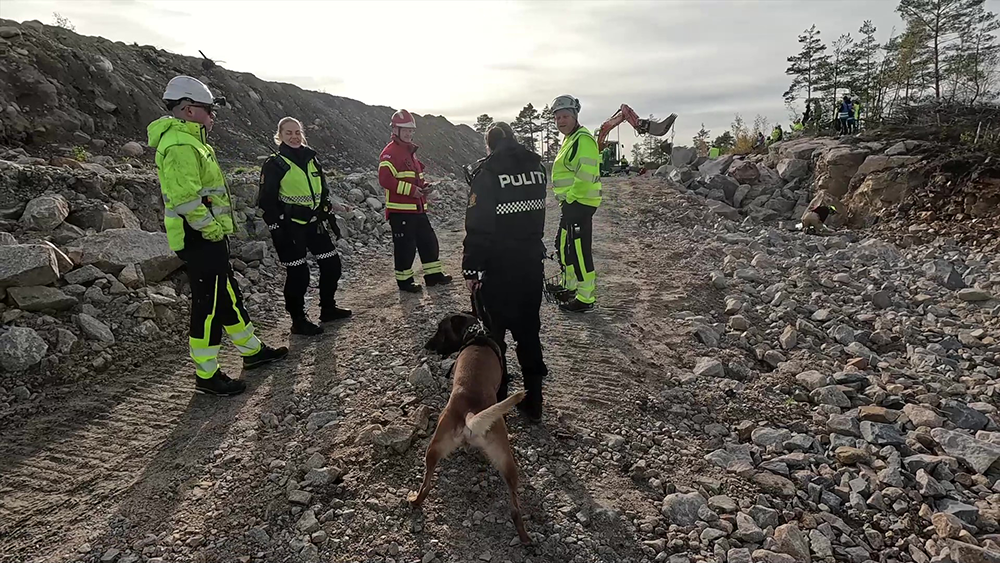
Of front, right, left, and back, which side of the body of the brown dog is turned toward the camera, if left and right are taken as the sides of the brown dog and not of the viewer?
back

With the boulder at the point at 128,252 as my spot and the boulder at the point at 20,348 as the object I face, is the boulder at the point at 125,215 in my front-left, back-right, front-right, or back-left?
back-right

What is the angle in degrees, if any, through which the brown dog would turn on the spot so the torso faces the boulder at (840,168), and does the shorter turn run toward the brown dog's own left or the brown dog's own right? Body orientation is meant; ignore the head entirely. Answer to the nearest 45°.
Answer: approximately 45° to the brown dog's own right

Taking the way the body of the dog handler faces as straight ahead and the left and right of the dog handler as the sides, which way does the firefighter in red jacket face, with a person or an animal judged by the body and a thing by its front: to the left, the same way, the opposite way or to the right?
the opposite way

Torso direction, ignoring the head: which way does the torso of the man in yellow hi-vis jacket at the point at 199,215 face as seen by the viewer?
to the viewer's right

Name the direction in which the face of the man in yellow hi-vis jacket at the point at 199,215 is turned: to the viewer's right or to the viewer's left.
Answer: to the viewer's right

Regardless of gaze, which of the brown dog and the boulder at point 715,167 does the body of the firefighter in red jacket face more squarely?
the brown dog

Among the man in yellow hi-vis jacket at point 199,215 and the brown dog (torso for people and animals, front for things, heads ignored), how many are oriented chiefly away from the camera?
1

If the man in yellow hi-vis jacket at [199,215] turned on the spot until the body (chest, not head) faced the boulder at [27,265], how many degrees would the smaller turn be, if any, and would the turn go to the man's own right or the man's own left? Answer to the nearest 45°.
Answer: approximately 135° to the man's own left

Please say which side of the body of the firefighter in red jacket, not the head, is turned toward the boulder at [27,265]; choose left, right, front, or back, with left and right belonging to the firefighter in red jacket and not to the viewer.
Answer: right

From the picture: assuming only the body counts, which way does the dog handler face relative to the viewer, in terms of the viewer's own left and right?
facing away from the viewer and to the left of the viewer

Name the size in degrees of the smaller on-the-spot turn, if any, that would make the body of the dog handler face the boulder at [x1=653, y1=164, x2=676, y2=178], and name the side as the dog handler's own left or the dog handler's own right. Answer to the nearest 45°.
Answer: approximately 45° to the dog handler's own right
